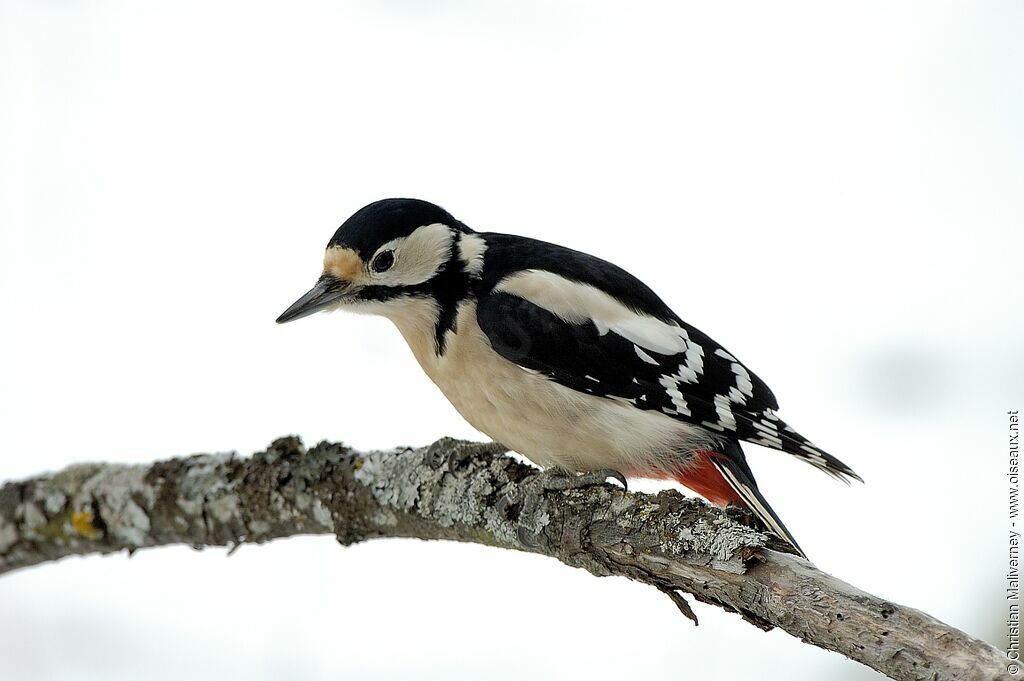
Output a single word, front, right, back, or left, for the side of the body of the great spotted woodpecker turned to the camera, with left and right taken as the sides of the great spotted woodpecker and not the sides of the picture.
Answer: left
